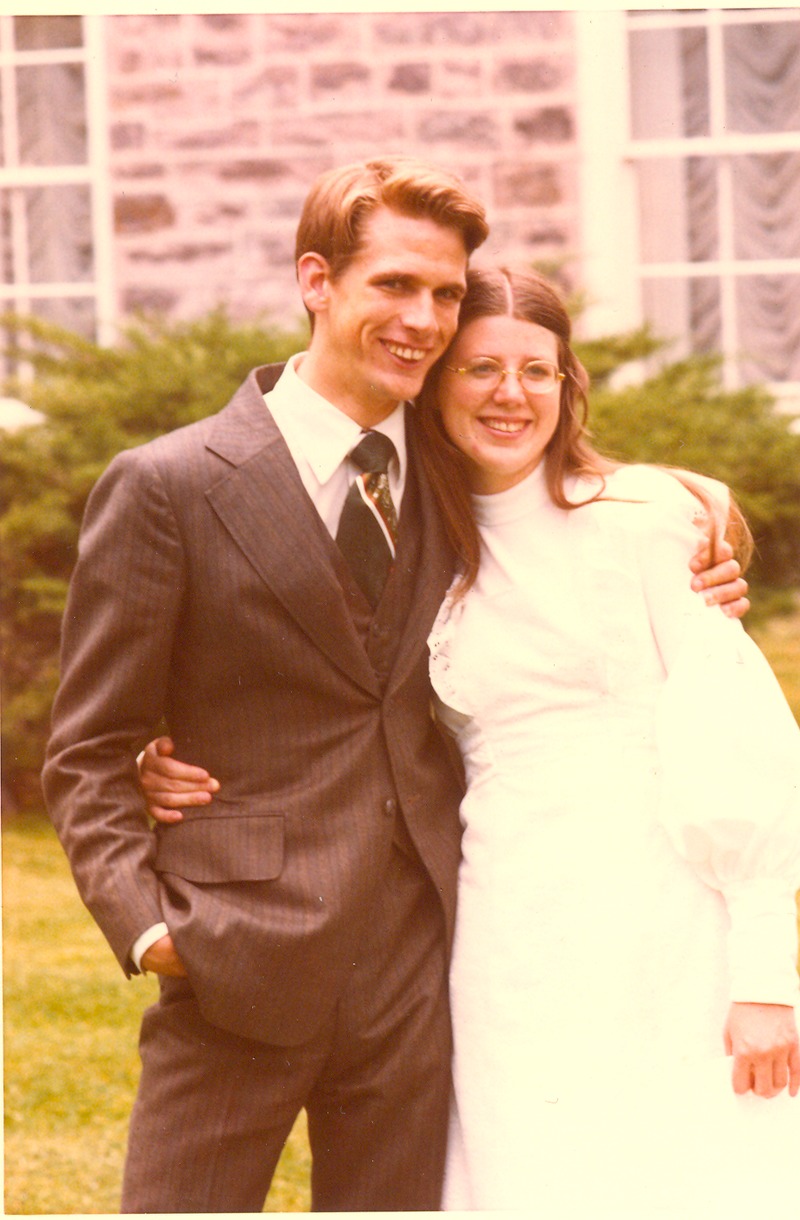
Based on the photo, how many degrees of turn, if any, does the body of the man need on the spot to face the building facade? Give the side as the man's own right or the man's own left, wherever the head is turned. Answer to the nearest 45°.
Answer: approximately 135° to the man's own left

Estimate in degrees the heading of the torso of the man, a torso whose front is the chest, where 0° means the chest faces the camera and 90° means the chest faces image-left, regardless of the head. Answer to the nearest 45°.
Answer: approximately 315°
